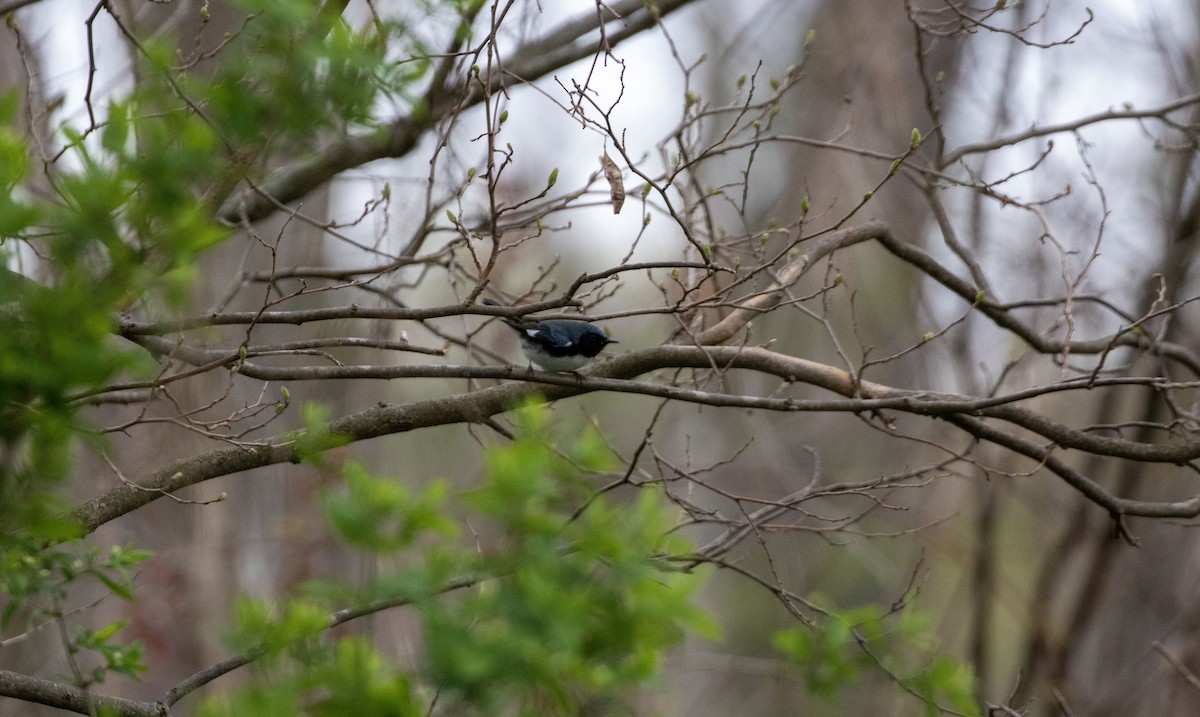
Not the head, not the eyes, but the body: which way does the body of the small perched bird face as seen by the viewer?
to the viewer's right
